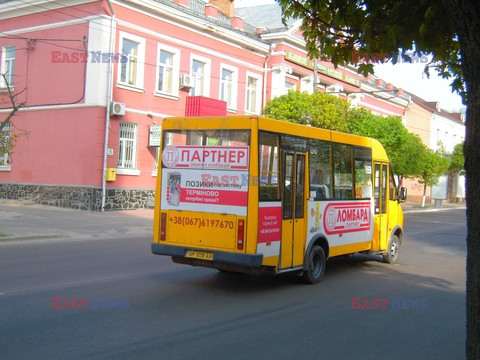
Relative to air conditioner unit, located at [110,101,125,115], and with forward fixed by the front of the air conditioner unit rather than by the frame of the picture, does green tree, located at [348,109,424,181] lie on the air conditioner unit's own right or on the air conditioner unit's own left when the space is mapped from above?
on the air conditioner unit's own left

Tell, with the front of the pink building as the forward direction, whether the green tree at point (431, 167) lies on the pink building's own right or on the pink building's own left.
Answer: on the pink building's own left

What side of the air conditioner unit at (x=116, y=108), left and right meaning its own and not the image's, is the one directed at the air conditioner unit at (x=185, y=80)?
left

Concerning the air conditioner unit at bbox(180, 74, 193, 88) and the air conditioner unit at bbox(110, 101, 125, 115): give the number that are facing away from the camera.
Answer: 0

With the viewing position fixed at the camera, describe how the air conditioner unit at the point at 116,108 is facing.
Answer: facing the viewer and to the right of the viewer

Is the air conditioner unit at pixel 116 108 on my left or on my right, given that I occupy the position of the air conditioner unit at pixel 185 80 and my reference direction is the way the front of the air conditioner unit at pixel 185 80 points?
on my right

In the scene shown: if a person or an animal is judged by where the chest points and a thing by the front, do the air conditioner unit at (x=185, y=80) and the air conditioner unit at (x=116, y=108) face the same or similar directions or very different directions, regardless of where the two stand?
same or similar directions
